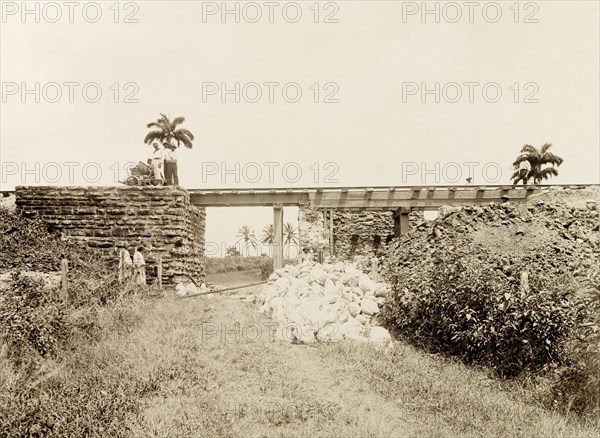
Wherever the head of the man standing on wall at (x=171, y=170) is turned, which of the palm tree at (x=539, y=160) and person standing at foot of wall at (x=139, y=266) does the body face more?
the person standing at foot of wall

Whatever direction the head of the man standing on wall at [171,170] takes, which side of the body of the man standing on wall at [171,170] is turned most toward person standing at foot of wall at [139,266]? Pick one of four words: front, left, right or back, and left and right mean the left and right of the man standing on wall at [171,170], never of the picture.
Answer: front

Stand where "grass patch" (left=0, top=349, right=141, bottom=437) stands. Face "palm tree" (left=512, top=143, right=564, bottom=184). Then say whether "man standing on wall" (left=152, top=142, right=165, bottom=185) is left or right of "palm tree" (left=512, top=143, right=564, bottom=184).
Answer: left

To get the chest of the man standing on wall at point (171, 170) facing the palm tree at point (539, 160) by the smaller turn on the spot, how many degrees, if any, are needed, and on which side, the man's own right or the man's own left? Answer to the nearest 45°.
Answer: approximately 135° to the man's own left

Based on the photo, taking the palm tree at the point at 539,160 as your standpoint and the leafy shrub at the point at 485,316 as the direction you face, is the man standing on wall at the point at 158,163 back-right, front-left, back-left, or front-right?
front-right

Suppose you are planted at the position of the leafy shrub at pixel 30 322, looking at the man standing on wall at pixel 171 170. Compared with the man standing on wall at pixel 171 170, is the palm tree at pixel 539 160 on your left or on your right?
right

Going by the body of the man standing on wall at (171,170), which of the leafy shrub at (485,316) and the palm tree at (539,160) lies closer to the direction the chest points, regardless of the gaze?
the leafy shrub

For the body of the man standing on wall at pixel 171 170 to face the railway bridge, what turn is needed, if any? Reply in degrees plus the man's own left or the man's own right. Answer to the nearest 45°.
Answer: approximately 45° to the man's own left

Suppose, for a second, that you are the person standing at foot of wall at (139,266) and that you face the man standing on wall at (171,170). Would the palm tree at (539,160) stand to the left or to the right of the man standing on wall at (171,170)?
right

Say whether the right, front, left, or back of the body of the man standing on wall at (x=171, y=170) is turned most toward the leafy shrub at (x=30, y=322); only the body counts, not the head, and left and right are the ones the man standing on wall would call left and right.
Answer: front

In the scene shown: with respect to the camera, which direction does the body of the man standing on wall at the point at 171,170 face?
toward the camera

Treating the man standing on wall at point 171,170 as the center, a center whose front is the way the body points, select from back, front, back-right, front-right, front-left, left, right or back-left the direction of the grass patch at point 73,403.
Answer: front

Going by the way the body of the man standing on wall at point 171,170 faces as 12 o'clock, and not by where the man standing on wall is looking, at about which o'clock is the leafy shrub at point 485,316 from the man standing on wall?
The leafy shrub is roughly at 11 o'clock from the man standing on wall.

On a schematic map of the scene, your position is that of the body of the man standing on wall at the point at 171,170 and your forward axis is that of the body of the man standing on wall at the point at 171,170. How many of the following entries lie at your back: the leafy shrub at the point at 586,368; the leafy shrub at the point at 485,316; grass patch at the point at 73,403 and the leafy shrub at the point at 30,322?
0

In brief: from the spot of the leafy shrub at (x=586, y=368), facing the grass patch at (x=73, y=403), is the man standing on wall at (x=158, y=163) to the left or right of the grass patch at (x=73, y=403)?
right
